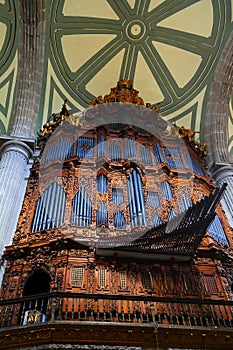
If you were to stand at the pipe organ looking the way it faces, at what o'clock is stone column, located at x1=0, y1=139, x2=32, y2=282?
The stone column is roughly at 3 o'clock from the pipe organ.

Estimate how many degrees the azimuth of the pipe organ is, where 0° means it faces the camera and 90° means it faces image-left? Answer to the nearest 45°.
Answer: approximately 0°
